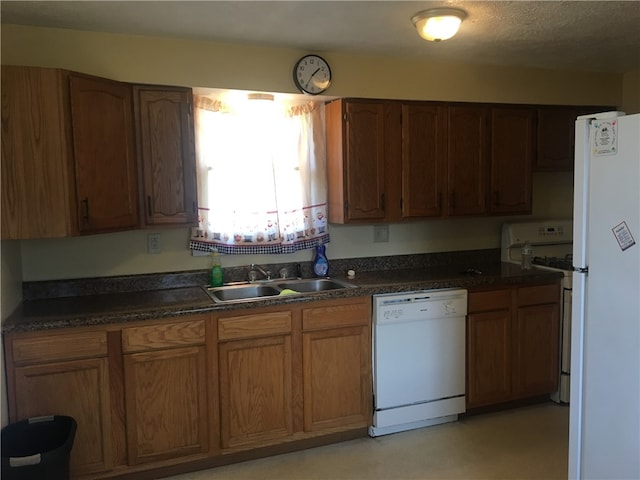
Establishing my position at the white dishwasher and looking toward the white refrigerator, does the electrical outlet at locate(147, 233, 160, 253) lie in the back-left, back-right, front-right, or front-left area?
back-right

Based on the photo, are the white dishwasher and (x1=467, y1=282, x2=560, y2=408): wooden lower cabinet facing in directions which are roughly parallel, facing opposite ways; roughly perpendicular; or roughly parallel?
roughly parallel

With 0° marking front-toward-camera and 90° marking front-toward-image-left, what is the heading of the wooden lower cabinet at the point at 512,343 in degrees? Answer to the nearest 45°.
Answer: approximately 315°

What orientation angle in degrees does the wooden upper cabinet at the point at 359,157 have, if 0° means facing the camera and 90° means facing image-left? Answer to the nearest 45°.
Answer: approximately 315°

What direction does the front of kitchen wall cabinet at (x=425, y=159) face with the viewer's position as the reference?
facing the viewer and to the right of the viewer

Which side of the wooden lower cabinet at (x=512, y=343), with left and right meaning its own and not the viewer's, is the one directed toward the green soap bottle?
right

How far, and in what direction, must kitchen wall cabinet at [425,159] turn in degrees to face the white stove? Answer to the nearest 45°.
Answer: approximately 90° to its left

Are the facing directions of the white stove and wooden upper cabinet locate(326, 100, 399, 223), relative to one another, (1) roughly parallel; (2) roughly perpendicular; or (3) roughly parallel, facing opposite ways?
roughly parallel

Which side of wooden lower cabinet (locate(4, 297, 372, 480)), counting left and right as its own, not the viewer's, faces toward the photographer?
front

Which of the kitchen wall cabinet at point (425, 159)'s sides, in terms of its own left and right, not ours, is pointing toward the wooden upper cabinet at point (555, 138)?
left

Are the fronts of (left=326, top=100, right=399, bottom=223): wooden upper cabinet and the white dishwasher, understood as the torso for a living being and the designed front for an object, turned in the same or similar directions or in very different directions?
same or similar directions

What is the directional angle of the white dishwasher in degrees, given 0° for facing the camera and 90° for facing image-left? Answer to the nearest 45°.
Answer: approximately 315°

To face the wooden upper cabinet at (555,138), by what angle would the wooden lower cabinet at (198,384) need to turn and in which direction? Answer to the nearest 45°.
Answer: approximately 90° to its left
